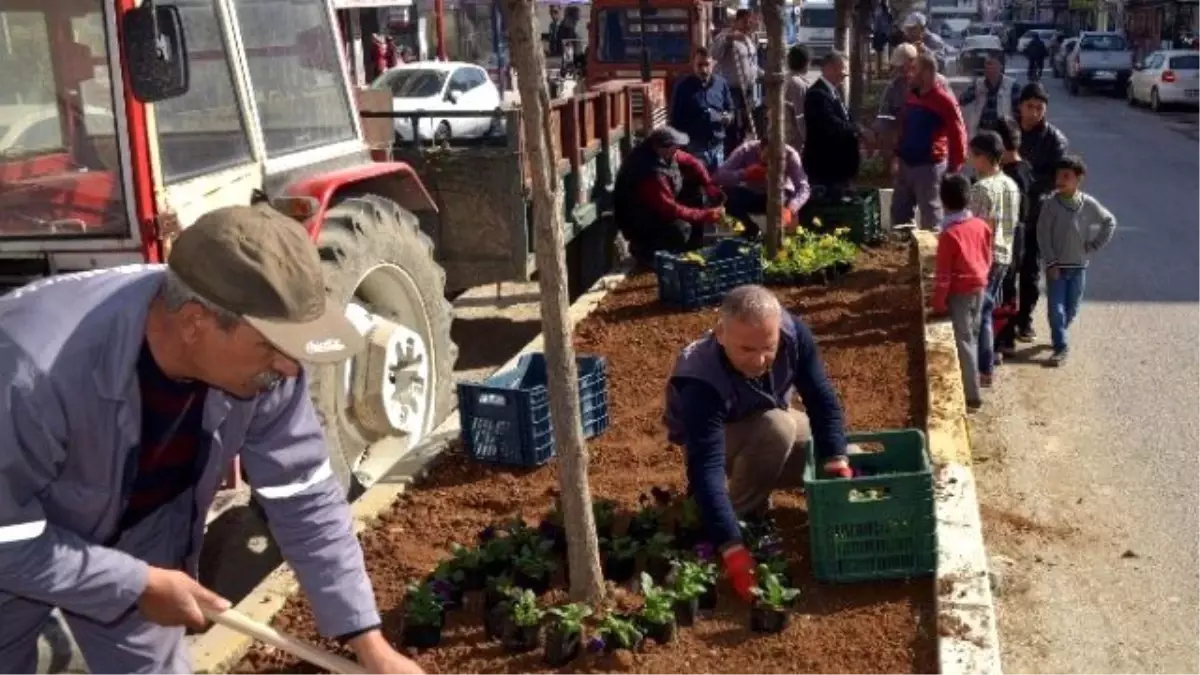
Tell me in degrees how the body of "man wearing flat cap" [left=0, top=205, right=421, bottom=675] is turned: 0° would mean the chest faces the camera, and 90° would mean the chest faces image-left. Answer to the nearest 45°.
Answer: approximately 315°

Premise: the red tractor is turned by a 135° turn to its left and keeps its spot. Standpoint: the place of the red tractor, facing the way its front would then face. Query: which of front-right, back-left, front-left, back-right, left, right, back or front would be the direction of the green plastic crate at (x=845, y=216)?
front-left

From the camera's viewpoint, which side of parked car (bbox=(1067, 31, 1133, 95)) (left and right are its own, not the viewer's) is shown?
back

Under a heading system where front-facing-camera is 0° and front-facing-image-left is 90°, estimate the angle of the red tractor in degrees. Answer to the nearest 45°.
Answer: approximately 45°

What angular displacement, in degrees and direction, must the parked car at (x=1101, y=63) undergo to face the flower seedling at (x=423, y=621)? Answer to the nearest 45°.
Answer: approximately 180°
